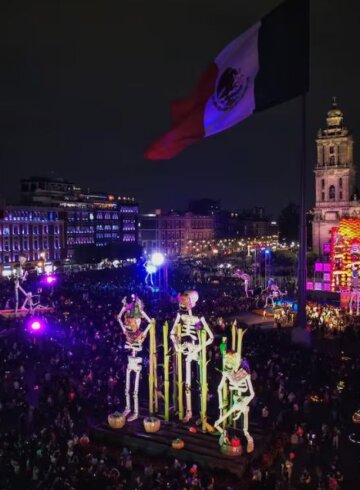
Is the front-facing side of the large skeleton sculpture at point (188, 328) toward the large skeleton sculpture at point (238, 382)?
no

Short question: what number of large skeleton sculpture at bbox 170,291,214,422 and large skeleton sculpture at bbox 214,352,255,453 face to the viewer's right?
0

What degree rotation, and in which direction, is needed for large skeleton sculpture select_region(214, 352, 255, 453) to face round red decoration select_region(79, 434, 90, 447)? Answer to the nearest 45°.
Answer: approximately 45° to its right

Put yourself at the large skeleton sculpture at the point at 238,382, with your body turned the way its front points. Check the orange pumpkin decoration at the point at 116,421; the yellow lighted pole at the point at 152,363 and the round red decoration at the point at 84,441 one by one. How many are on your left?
0

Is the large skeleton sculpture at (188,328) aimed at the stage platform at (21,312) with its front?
no

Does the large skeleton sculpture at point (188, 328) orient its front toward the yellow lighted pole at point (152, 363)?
no

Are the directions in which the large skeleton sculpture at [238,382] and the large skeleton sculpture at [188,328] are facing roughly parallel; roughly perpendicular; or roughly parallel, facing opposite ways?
roughly parallel

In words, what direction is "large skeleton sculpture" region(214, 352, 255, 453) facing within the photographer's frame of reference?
facing the viewer and to the left of the viewer

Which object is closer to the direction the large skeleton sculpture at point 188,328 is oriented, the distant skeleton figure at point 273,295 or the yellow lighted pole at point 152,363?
the yellow lighted pole

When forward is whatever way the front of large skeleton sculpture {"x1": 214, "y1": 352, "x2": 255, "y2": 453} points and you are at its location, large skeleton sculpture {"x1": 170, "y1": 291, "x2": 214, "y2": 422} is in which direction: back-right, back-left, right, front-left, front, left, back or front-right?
right
